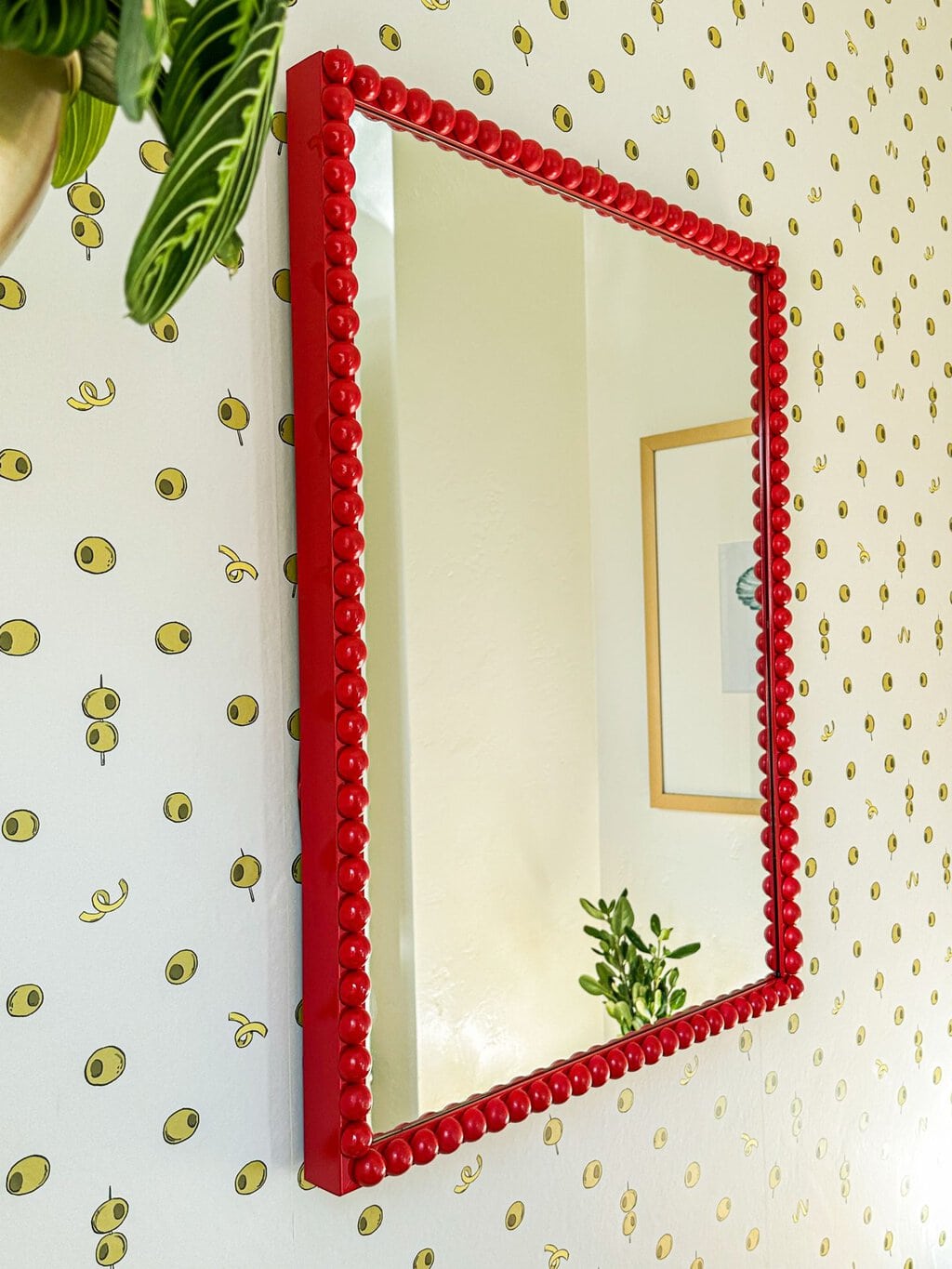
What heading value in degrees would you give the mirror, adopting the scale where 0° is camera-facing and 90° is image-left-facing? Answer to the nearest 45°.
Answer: approximately 315°

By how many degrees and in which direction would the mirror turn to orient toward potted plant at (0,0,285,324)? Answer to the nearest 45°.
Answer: approximately 45° to its right
